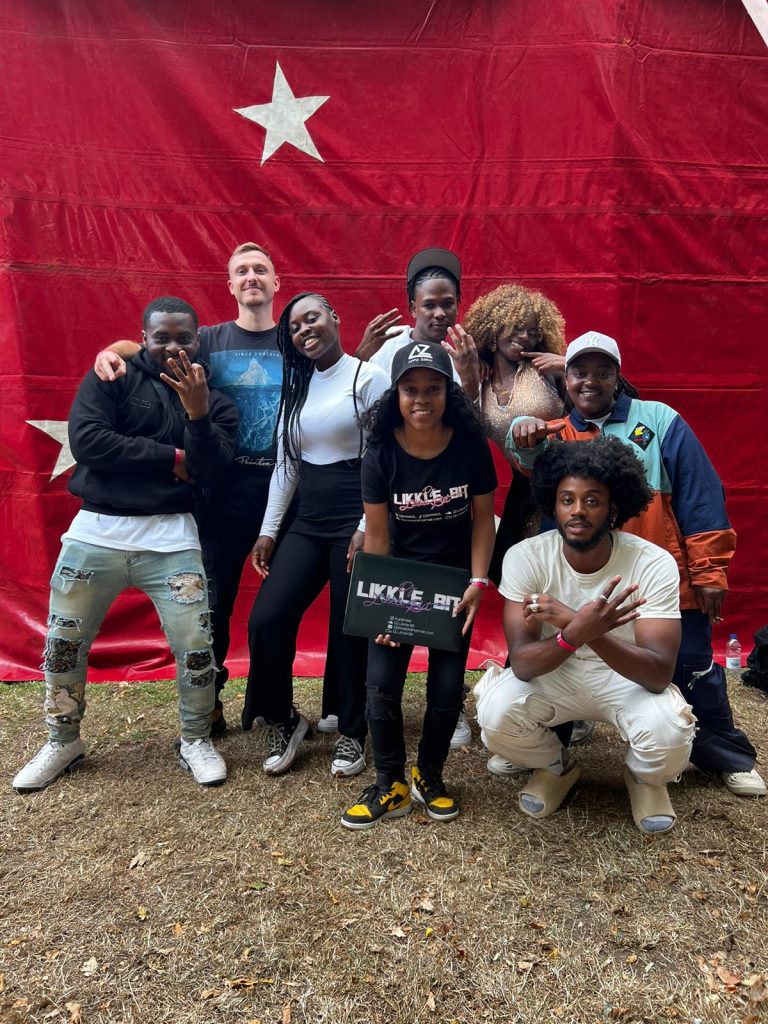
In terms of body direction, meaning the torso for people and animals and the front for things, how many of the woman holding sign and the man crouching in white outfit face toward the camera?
2

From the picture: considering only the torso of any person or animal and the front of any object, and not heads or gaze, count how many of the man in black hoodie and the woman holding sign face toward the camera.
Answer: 2

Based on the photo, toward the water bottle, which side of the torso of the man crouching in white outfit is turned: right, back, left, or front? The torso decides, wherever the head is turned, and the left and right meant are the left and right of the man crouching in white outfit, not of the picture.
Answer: back

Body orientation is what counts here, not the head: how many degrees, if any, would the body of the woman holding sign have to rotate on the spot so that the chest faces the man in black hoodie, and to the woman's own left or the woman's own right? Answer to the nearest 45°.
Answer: approximately 90° to the woman's own right

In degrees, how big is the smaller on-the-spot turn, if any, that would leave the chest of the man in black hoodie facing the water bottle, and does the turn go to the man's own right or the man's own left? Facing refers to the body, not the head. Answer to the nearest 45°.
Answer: approximately 90° to the man's own left

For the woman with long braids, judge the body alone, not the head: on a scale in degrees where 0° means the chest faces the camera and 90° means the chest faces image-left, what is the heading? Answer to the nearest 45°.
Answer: approximately 0°
